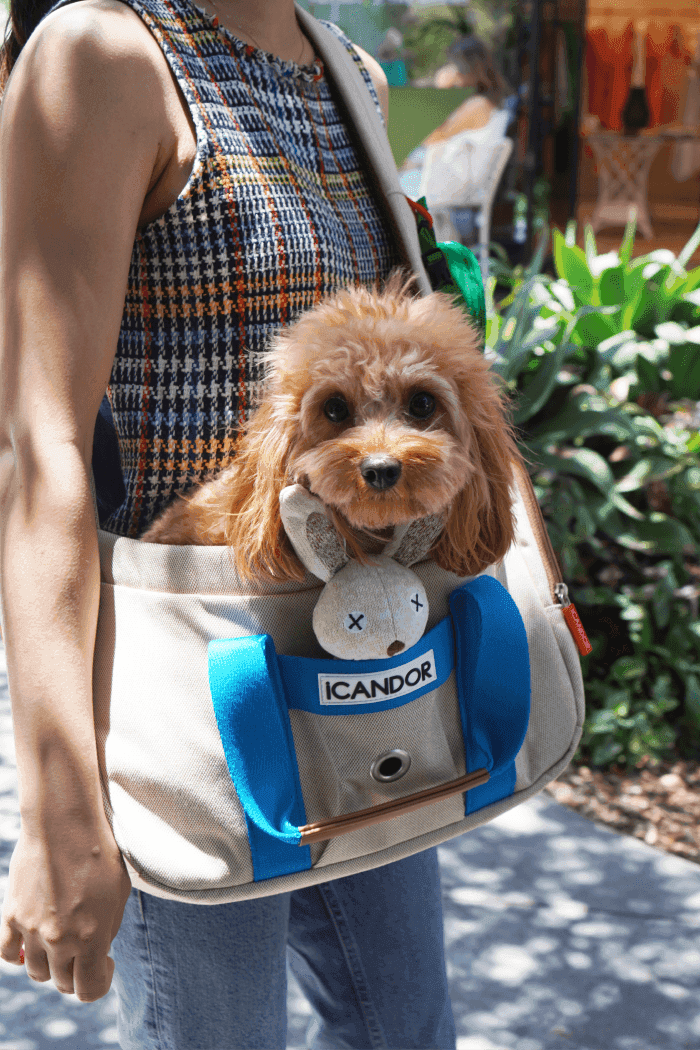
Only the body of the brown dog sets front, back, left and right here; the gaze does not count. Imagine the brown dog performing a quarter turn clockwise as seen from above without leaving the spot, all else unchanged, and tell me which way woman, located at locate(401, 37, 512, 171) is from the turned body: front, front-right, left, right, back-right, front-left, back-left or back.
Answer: right

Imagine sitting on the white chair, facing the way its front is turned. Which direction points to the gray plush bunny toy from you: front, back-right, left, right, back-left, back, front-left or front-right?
back-left

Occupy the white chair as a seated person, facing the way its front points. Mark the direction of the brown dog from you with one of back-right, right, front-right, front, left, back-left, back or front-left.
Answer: back-left

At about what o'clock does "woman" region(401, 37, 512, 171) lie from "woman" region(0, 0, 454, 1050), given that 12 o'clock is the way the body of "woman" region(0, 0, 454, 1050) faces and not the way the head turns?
"woman" region(401, 37, 512, 171) is roughly at 8 o'clock from "woman" region(0, 0, 454, 1050).

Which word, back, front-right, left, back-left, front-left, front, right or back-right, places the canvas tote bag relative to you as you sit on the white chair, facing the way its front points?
back-left

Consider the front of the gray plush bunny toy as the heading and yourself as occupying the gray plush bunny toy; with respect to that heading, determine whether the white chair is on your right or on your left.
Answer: on your left

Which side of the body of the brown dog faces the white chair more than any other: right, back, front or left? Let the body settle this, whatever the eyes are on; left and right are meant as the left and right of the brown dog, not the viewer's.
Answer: back

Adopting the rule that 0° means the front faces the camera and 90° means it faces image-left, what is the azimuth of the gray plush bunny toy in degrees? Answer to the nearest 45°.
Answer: approximately 315°

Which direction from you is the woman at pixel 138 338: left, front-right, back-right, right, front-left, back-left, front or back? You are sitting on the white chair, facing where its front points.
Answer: back-left

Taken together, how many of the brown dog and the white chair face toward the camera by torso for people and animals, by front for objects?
1

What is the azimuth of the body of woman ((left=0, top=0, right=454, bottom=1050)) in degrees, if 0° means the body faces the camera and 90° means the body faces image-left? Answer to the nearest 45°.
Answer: approximately 315°

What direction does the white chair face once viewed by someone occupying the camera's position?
facing away from the viewer and to the left of the viewer
